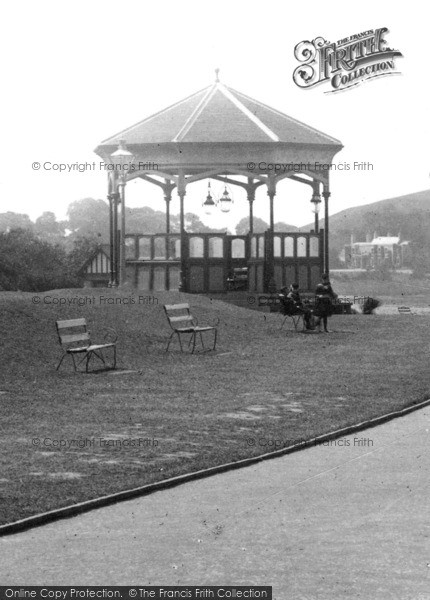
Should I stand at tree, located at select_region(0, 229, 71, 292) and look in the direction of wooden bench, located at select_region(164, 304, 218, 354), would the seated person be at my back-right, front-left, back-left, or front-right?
front-left

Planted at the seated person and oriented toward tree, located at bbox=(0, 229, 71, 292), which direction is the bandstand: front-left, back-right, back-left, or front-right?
front-right

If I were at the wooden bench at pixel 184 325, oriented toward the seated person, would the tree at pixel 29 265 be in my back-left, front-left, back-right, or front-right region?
front-left

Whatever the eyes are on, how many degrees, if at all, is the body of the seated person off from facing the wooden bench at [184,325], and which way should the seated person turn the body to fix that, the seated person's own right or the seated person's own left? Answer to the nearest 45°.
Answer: approximately 90° to the seated person's own right

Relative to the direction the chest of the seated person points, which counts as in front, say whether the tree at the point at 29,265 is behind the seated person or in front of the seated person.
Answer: behind

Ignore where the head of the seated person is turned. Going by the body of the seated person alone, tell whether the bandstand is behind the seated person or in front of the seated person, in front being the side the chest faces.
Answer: behind

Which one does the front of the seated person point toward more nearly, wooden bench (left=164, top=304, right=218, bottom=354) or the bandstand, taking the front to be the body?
the wooden bench

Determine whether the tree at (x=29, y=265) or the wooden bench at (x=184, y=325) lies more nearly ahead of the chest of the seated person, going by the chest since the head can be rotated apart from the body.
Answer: the wooden bench
